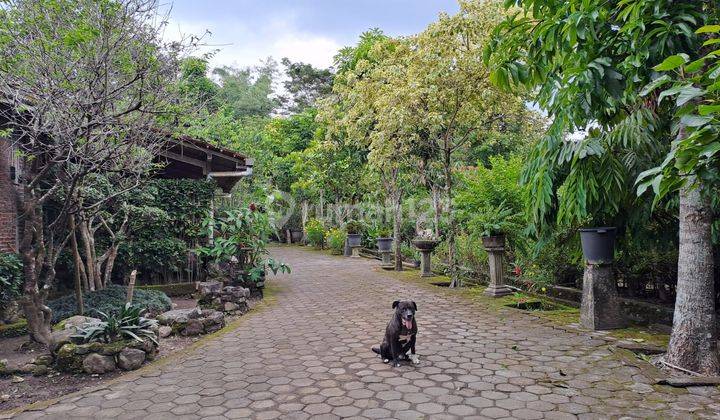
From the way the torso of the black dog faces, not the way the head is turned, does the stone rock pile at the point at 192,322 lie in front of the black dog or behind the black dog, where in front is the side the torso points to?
behind

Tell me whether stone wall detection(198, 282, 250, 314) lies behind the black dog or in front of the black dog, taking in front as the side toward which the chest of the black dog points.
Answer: behind

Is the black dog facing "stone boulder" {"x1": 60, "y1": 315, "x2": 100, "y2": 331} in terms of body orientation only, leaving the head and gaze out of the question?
no

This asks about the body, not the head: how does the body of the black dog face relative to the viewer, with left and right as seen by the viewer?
facing the viewer and to the right of the viewer

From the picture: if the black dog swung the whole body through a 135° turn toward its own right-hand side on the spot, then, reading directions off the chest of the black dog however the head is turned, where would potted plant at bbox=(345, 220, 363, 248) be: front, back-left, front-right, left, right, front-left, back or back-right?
right

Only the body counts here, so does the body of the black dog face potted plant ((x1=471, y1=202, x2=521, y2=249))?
no

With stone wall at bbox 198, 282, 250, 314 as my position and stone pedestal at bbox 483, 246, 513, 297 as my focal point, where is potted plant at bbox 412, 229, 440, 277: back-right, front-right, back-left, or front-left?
front-left

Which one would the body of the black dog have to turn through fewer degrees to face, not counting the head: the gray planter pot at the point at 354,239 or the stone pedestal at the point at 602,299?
the stone pedestal

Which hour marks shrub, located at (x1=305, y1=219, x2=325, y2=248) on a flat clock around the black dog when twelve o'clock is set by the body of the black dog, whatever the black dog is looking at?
The shrub is roughly at 7 o'clock from the black dog.

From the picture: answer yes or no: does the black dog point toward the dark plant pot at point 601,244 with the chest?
no

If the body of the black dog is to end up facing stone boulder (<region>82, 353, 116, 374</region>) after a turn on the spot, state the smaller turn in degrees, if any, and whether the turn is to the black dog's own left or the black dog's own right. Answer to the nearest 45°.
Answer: approximately 135° to the black dog's own right

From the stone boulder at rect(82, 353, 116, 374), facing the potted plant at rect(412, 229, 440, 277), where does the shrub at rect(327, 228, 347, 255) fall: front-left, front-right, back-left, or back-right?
front-left

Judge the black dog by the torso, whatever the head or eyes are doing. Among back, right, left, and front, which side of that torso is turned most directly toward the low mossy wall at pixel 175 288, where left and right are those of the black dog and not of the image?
back

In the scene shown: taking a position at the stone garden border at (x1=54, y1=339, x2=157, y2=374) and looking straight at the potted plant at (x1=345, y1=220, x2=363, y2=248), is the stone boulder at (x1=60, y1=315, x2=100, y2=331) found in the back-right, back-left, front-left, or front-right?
front-left
